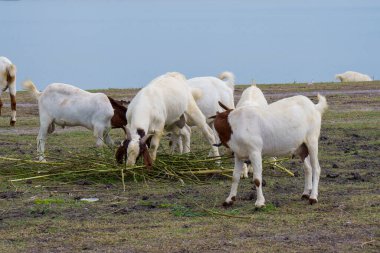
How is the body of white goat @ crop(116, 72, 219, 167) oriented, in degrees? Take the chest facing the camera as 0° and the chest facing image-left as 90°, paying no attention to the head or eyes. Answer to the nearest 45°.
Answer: approximately 45°

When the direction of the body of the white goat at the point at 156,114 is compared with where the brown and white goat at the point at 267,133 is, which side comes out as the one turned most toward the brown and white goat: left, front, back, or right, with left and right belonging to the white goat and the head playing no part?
left

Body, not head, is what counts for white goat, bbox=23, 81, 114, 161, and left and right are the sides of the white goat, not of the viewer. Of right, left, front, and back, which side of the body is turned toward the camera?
right
